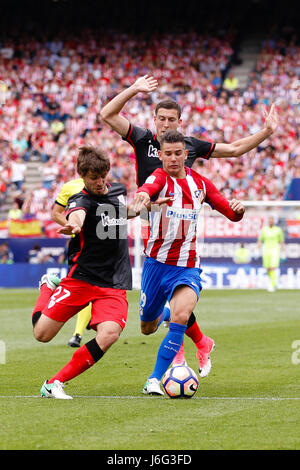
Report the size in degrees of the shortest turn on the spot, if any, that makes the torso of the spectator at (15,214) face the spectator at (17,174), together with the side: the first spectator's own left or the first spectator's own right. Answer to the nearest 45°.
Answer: approximately 180°

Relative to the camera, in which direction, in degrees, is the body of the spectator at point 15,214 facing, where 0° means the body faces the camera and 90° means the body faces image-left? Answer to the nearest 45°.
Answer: approximately 0°

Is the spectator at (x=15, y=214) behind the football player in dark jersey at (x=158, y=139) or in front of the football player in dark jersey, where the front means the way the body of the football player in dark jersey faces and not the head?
behind

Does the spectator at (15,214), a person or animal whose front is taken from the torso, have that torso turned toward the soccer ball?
yes

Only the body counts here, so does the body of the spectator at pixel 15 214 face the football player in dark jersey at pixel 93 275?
yes

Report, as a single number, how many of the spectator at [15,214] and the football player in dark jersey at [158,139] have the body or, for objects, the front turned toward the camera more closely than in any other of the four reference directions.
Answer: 2
